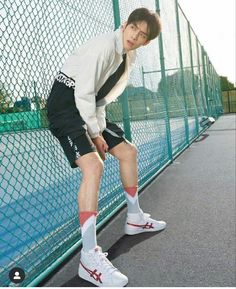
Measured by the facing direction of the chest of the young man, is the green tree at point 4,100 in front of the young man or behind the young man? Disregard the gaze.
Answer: behind

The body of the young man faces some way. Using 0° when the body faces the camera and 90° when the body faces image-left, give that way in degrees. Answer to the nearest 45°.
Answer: approximately 315°
